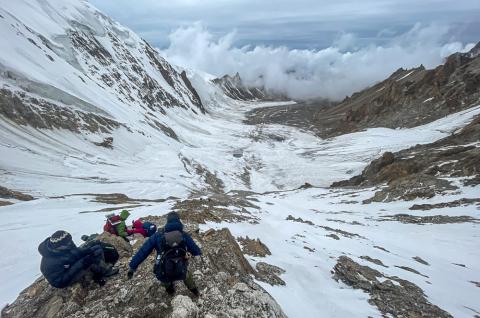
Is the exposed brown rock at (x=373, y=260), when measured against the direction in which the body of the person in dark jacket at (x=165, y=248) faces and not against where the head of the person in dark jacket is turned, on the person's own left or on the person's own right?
on the person's own right

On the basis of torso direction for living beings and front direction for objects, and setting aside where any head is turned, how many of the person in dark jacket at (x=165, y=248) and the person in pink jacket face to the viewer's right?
0

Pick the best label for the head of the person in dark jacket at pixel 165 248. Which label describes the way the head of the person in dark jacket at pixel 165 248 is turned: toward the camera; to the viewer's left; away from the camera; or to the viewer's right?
away from the camera

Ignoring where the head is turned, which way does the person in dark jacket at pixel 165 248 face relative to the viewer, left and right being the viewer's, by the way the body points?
facing away from the viewer
